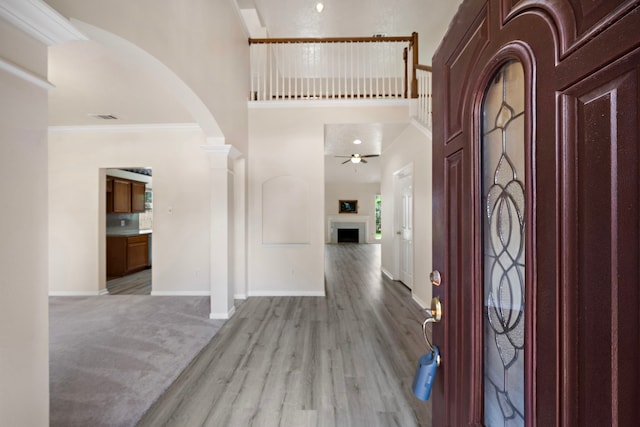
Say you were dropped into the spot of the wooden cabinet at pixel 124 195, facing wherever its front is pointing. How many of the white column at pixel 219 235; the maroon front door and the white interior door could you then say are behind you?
0

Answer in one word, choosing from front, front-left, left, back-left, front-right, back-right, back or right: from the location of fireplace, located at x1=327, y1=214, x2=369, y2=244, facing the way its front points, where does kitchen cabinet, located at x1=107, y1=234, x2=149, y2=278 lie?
front-right

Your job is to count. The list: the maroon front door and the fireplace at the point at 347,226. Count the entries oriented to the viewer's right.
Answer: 0

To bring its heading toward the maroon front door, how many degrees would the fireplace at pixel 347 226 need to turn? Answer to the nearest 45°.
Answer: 0° — it already faces it

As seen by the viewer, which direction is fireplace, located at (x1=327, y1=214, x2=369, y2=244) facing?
toward the camera

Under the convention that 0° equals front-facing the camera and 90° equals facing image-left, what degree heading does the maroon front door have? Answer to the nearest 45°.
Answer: approximately 45°

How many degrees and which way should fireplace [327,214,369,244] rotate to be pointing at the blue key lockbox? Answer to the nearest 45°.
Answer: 0° — it already faces it

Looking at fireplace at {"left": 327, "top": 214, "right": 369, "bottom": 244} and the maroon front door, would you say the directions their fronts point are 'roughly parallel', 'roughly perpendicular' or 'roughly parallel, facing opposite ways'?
roughly perpendicular

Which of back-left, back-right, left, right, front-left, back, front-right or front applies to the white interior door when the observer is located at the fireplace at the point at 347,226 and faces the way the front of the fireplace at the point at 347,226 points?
front

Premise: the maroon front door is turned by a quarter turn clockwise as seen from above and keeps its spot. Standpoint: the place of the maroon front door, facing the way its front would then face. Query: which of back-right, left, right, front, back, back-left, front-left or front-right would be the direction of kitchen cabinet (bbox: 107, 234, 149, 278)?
front-left

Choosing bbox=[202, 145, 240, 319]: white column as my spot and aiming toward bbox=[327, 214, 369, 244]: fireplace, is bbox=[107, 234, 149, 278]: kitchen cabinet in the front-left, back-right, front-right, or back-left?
front-left

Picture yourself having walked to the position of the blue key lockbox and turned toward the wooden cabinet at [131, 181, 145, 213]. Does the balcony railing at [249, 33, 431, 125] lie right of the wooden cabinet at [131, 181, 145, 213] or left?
right

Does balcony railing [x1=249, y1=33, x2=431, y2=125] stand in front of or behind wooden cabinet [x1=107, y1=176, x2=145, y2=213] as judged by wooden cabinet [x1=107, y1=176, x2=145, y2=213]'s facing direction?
in front

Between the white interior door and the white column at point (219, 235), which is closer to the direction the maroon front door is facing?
the white column

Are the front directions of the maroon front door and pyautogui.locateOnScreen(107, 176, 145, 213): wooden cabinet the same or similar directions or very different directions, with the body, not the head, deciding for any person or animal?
very different directions

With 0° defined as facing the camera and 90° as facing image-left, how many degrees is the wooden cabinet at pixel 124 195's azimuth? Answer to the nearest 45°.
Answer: approximately 315°
